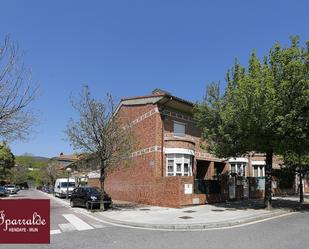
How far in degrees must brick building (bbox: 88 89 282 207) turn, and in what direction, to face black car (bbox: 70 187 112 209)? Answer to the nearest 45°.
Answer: approximately 90° to its right

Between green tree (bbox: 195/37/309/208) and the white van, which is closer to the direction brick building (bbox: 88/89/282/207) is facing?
the green tree

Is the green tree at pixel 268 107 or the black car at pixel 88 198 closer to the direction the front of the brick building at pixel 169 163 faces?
the green tree

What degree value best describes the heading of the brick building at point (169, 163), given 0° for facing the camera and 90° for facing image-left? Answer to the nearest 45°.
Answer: approximately 315°
